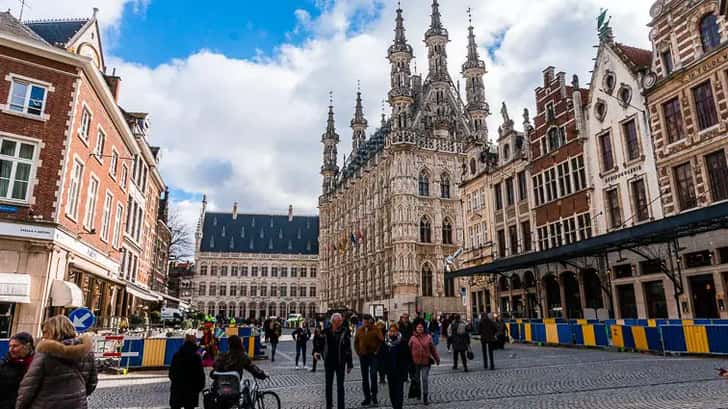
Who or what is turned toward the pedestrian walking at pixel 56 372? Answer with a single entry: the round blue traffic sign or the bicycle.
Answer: the round blue traffic sign

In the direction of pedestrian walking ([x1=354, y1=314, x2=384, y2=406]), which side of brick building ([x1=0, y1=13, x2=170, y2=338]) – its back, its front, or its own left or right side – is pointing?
front

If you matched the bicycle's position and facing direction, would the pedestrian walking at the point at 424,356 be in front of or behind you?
in front

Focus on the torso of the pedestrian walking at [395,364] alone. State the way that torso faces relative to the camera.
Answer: toward the camera

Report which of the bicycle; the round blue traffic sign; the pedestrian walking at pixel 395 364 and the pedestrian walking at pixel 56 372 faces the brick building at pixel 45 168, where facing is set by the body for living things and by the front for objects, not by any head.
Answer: the pedestrian walking at pixel 56 372

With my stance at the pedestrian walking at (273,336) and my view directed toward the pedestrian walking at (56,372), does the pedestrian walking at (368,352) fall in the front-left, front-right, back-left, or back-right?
front-left

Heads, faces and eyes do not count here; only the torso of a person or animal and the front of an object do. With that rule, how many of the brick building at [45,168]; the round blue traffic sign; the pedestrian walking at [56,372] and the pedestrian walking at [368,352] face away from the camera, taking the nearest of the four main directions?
1

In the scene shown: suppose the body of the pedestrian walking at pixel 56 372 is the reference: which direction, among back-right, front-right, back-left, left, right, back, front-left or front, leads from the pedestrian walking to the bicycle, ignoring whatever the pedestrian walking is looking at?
front-right

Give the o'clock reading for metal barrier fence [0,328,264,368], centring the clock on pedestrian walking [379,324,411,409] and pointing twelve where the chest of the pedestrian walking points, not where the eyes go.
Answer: The metal barrier fence is roughly at 4 o'clock from the pedestrian walking.

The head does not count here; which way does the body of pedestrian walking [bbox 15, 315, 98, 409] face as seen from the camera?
away from the camera

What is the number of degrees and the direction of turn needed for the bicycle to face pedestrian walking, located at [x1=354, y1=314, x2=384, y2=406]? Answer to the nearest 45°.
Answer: approximately 45° to its left

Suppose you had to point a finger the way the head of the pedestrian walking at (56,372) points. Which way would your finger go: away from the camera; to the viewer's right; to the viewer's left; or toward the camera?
away from the camera

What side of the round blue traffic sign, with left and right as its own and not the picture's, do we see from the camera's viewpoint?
front

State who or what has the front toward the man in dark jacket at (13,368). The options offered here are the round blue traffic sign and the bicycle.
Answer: the round blue traffic sign

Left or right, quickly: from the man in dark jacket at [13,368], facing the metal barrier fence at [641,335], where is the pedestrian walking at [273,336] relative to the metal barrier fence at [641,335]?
left

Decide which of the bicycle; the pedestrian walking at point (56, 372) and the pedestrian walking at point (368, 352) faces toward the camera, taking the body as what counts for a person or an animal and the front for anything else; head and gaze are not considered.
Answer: the pedestrian walking at point (368, 352)

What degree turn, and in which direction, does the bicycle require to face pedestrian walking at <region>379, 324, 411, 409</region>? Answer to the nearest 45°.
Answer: approximately 45° to its left

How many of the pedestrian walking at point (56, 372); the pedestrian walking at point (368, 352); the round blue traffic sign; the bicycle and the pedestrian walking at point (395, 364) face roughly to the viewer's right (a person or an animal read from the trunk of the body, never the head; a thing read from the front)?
1
